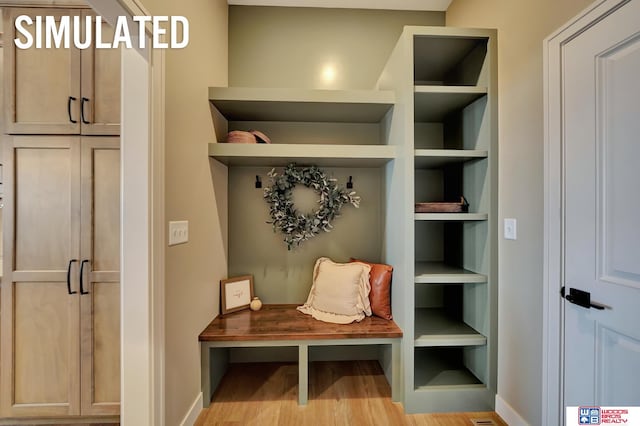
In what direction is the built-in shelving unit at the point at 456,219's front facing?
toward the camera

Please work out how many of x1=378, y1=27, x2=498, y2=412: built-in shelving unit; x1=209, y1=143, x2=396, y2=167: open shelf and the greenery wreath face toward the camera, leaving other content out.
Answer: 3

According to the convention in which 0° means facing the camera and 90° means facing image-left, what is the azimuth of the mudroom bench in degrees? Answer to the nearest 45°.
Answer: approximately 0°

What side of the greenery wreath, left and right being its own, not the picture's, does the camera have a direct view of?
front

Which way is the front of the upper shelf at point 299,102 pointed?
toward the camera

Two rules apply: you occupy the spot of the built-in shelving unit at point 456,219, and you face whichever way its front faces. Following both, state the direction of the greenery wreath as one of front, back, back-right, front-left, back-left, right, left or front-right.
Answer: right

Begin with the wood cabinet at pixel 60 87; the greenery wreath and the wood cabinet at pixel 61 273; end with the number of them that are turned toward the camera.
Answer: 3
